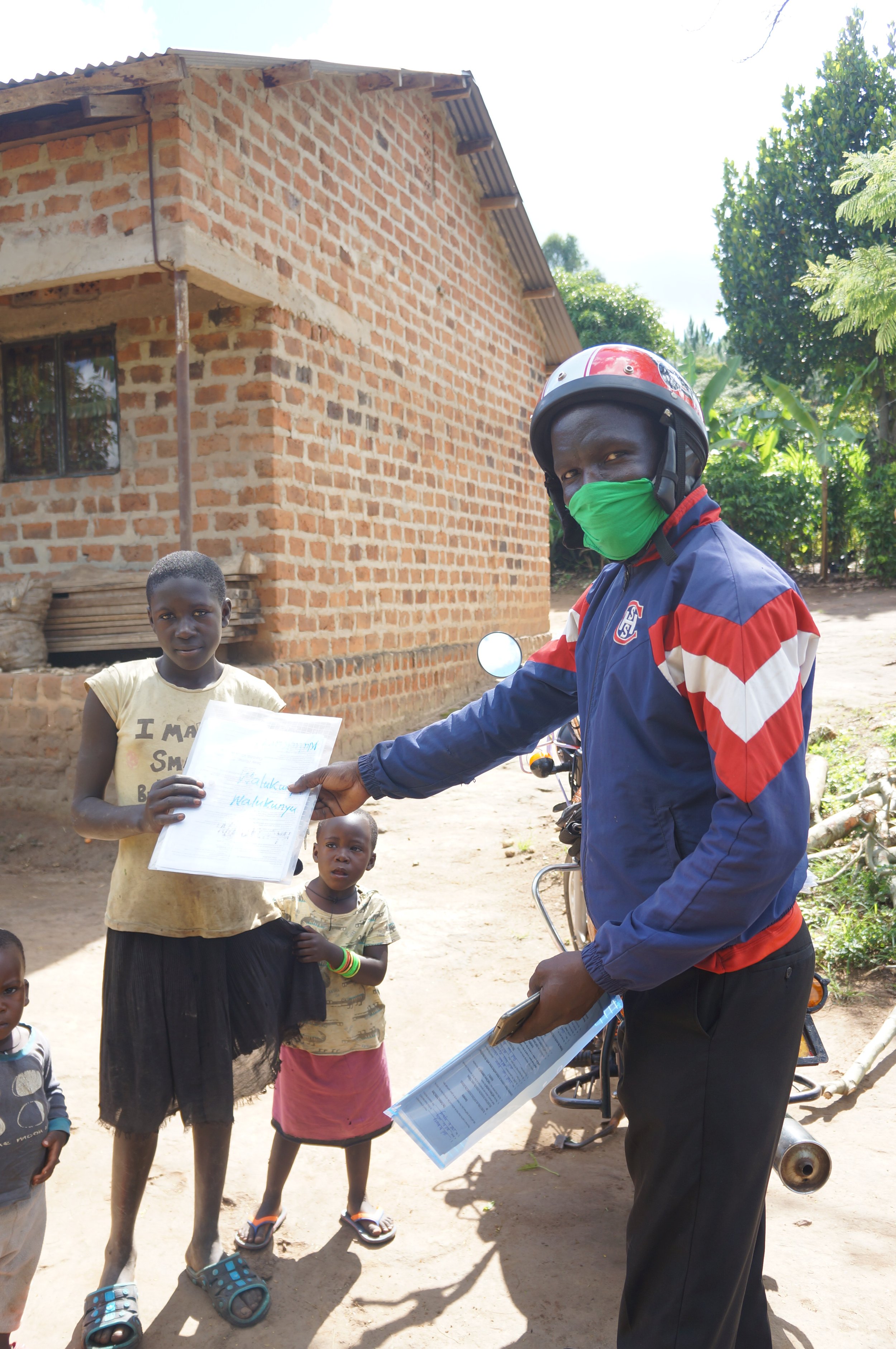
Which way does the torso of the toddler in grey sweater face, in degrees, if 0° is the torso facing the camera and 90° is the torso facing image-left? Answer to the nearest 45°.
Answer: approximately 0°

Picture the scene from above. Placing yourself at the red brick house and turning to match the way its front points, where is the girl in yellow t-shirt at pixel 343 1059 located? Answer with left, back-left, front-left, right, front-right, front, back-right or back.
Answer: front-left

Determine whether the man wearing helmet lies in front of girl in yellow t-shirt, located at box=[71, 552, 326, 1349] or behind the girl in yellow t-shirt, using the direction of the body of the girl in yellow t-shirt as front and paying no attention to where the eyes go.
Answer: in front

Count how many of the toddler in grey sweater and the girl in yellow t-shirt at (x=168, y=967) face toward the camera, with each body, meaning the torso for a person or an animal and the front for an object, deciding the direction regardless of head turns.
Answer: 2

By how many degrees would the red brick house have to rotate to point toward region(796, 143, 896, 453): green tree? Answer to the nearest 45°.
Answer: approximately 135° to its left

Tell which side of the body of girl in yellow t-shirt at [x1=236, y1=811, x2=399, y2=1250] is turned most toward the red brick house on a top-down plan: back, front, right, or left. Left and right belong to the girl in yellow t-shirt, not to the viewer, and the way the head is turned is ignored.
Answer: back

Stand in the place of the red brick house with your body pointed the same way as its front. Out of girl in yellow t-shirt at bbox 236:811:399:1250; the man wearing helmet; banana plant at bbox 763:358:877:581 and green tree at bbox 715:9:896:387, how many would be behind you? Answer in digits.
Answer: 2

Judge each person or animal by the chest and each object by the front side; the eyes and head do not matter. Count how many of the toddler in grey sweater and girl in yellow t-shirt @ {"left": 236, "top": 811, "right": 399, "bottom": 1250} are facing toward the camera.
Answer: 2

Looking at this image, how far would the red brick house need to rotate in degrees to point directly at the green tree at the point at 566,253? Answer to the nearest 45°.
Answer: approximately 135° to its right

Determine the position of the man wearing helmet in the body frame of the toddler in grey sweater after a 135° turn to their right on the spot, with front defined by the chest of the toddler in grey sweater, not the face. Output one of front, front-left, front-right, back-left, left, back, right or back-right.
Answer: back
